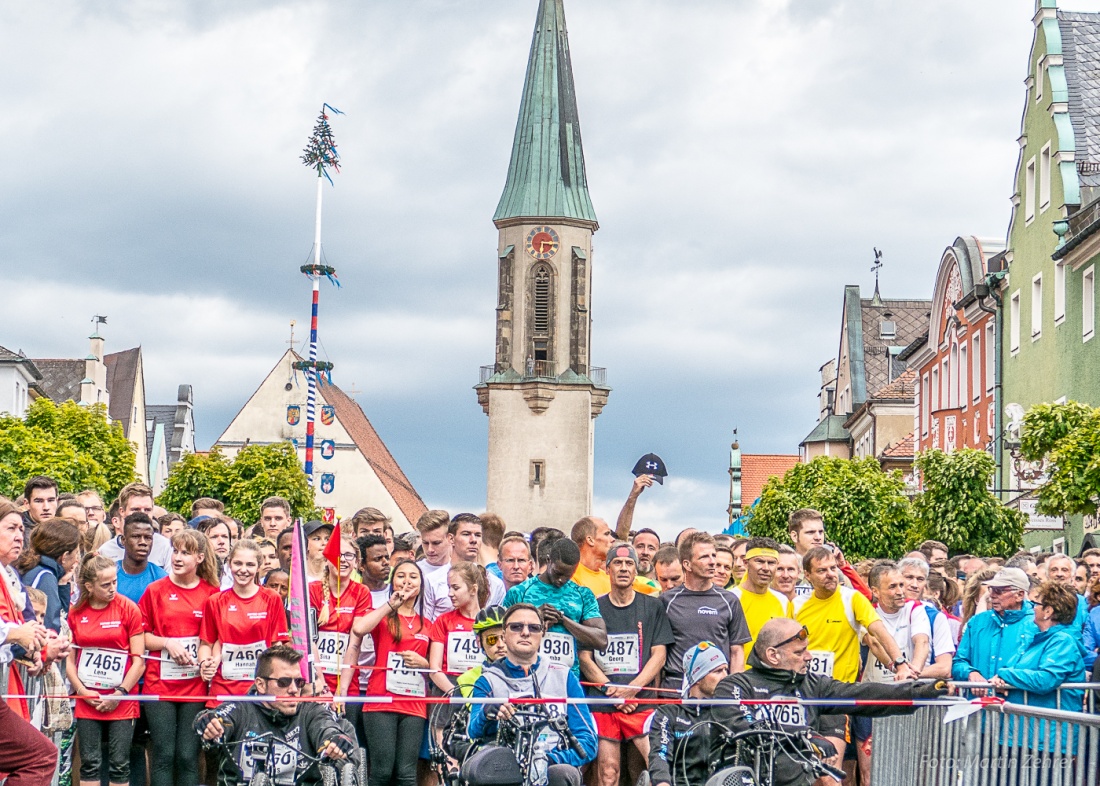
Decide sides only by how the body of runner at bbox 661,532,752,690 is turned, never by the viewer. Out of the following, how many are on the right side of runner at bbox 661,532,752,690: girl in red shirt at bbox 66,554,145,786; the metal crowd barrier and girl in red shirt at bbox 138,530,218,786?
2

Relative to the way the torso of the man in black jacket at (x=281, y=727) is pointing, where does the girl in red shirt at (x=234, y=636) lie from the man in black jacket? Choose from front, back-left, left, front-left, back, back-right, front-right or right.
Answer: back

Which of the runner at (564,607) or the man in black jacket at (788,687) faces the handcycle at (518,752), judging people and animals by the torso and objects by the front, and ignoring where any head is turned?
the runner

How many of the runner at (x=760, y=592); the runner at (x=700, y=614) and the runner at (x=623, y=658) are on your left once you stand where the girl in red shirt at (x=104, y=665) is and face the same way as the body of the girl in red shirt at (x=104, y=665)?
3

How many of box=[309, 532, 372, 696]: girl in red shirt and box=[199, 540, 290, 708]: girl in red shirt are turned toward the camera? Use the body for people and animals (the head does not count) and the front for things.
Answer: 2

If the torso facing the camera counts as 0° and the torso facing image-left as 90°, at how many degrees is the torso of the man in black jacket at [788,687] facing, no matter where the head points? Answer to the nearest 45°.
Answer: approximately 315°

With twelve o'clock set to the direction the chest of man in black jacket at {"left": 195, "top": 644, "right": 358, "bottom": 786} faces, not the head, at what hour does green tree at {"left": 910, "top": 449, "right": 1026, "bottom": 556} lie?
The green tree is roughly at 7 o'clock from the man in black jacket.

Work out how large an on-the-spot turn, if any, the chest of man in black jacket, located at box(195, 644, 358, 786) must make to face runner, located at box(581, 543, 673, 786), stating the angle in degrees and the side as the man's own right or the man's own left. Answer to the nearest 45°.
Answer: approximately 135° to the man's own left

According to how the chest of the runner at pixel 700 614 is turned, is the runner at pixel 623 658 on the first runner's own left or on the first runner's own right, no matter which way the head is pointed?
on the first runner's own right
